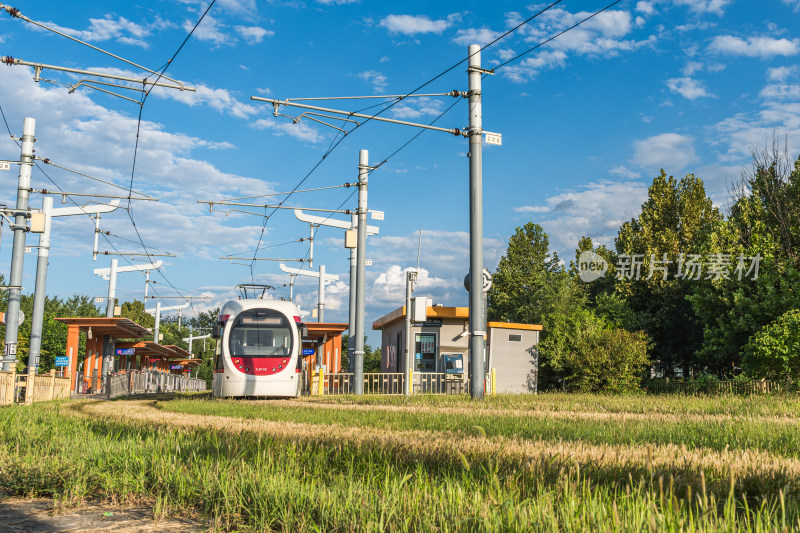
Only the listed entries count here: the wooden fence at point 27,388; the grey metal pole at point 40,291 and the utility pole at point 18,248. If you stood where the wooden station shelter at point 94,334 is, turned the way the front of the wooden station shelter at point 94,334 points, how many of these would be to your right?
3

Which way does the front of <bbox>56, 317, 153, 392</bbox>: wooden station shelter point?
to the viewer's right

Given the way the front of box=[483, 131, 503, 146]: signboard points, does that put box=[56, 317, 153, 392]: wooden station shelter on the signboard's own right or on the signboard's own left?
on the signboard's own right

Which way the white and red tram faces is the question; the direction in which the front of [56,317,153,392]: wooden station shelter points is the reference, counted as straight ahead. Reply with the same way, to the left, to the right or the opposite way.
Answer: to the right

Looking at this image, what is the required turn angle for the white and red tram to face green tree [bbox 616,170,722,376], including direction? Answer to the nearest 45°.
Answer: approximately 135° to its left

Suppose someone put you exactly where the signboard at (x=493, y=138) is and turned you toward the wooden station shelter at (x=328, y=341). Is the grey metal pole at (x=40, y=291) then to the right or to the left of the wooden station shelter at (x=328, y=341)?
left

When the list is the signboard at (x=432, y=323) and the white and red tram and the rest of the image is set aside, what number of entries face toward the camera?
2

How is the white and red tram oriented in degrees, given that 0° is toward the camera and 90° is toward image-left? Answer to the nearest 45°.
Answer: approximately 0°
